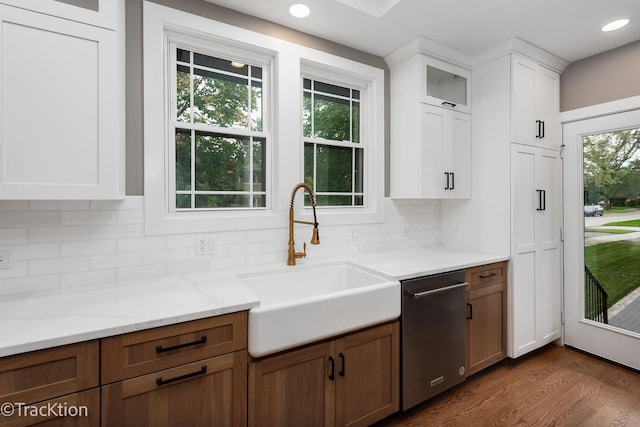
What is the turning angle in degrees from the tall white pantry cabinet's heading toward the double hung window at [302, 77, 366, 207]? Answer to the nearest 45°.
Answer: approximately 90° to its right

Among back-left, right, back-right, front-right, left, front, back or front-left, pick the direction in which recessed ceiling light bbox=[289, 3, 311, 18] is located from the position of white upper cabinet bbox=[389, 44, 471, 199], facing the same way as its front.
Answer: right

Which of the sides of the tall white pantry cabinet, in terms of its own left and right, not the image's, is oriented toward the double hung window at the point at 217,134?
right

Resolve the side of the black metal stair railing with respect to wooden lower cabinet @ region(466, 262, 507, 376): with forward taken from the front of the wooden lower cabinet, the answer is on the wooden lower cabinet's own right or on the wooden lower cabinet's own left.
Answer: on the wooden lower cabinet's own left

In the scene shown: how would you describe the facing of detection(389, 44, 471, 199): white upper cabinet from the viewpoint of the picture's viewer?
facing the viewer and to the right of the viewer

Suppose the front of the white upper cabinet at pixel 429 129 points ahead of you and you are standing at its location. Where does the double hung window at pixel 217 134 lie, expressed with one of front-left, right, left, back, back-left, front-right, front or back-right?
right

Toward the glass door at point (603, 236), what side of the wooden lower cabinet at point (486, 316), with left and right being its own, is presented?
left

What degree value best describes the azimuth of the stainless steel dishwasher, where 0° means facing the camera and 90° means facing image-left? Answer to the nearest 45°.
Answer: approximately 315°

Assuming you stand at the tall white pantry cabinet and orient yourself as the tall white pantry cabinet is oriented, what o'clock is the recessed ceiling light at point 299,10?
The recessed ceiling light is roughly at 3 o'clock from the tall white pantry cabinet.

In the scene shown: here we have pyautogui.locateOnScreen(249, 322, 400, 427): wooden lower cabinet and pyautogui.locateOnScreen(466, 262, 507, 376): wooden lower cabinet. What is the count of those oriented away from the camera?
0
